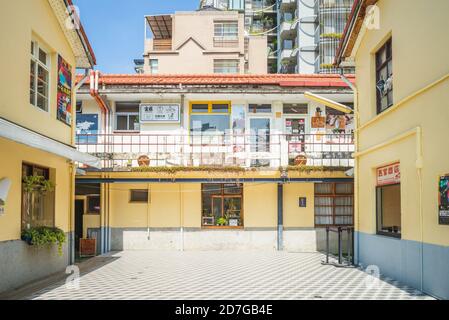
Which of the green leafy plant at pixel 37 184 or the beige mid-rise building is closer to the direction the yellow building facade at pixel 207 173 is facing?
the green leafy plant

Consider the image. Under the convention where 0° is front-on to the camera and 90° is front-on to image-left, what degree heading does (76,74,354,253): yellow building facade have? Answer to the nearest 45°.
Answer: approximately 0°

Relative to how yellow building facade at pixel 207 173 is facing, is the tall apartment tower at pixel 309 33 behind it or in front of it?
behind

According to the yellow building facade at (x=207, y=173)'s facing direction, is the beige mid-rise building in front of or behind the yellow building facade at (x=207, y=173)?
behind
